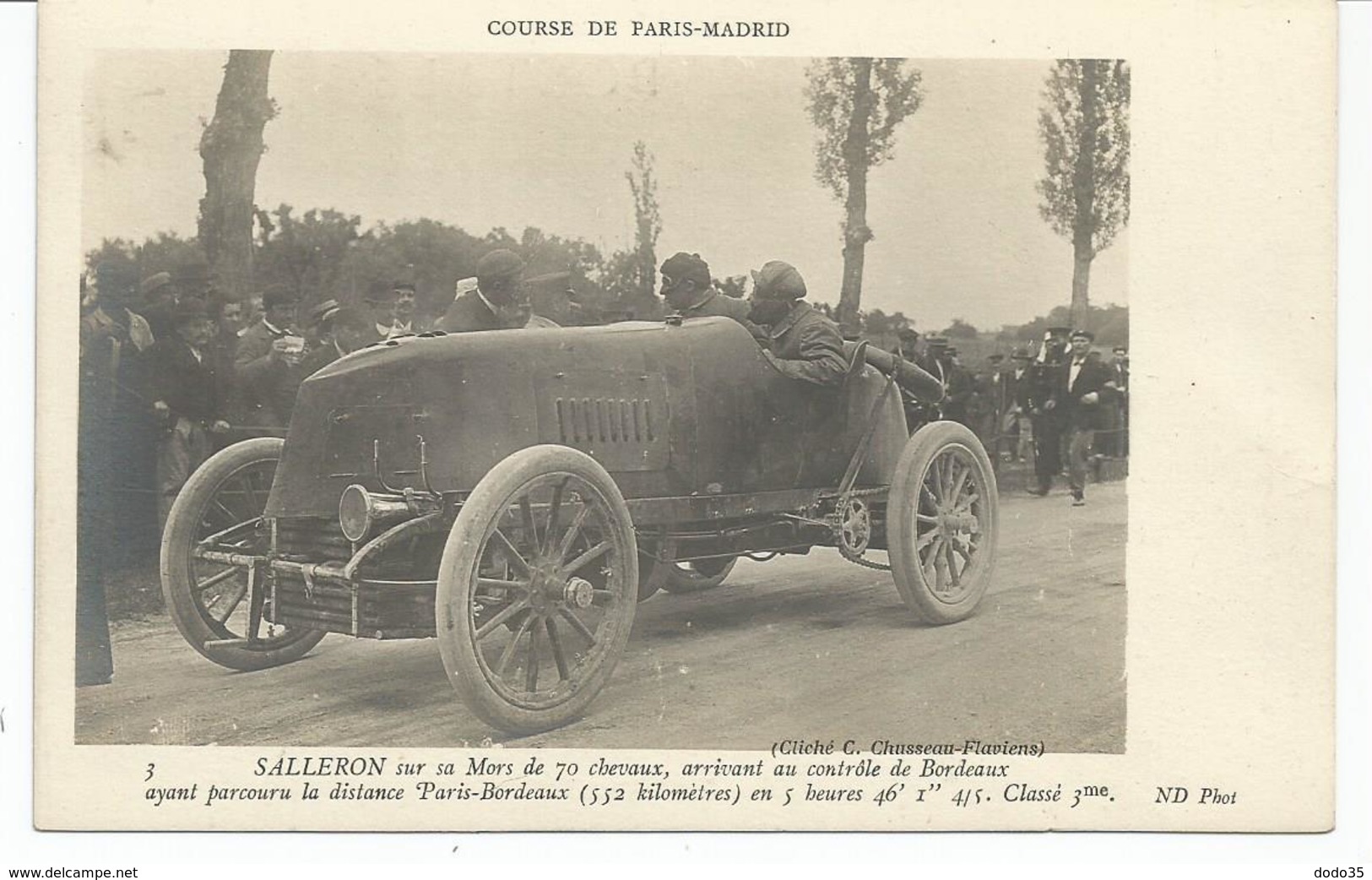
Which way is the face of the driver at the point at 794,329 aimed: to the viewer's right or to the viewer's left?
to the viewer's left

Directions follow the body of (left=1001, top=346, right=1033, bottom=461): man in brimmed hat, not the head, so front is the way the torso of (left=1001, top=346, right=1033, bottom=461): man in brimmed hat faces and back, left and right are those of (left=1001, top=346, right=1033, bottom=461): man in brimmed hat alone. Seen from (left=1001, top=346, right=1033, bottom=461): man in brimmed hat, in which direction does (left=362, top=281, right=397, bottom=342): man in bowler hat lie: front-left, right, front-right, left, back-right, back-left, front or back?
front-right

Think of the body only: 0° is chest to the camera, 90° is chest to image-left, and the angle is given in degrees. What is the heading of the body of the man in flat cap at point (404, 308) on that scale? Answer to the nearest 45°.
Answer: approximately 0°

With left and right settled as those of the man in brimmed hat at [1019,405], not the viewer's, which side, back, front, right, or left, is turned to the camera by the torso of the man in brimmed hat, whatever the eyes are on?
front

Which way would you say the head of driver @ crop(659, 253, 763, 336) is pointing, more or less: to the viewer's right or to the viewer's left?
to the viewer's left

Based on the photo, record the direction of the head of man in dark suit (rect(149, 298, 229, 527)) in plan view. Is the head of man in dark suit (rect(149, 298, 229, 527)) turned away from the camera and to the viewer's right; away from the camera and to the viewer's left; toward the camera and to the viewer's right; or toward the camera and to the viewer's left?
toward the camera and to the viewer's right

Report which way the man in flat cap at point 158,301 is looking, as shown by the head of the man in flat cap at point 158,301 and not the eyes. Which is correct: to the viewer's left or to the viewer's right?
to the viewer's right

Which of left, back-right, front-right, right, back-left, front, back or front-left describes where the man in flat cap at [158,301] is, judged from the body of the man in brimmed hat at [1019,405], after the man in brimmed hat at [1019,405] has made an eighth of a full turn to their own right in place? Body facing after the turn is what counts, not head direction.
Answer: front

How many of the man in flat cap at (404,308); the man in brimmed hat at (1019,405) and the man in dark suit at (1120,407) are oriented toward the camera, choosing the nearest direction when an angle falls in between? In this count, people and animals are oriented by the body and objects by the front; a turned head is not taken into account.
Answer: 3

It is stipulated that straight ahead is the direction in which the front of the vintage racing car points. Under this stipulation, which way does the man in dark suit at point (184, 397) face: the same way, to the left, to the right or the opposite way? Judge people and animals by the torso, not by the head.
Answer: to the left

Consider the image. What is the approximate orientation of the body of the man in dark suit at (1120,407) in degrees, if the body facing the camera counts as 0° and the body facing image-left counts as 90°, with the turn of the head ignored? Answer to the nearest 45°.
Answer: approximately 0°
